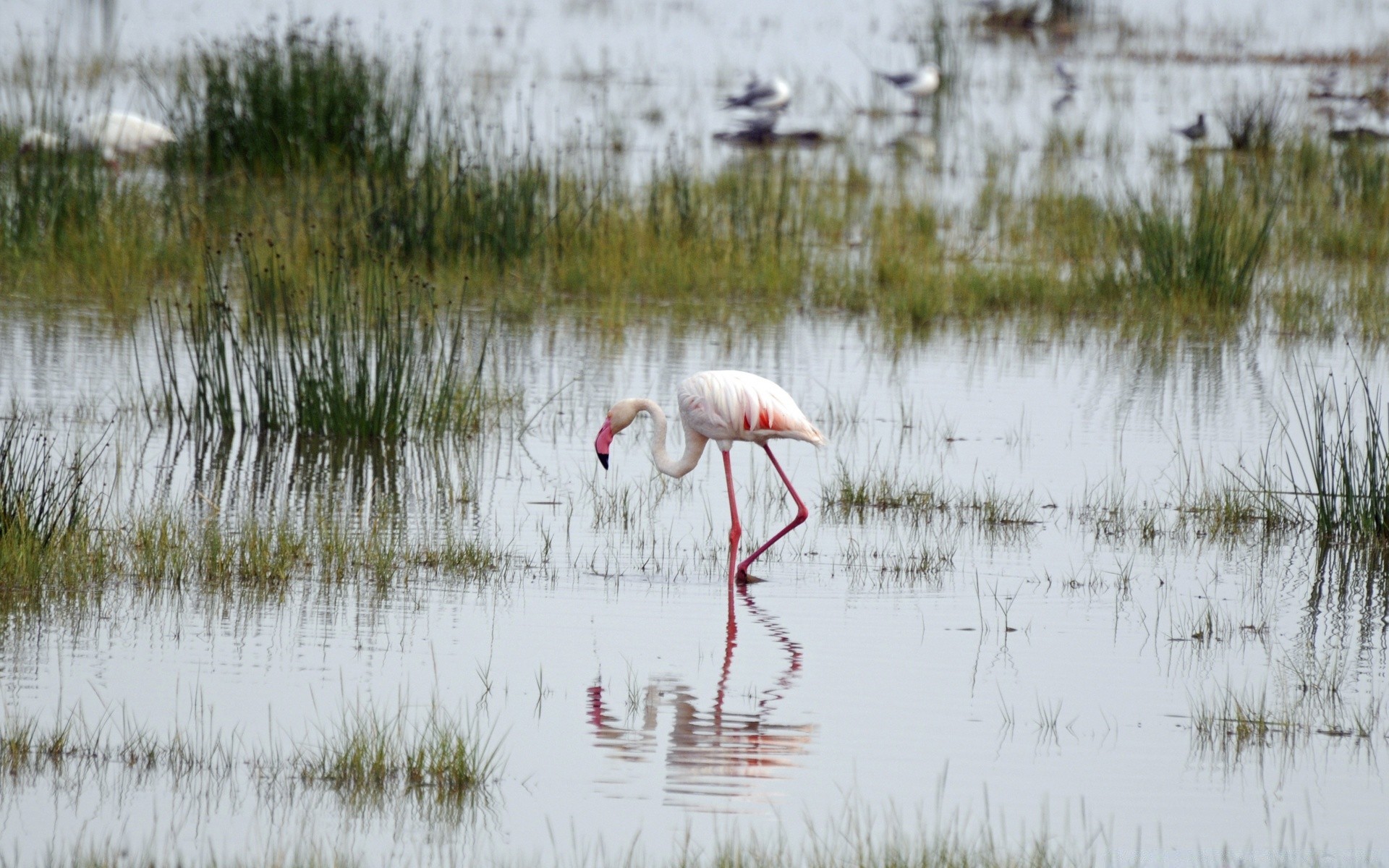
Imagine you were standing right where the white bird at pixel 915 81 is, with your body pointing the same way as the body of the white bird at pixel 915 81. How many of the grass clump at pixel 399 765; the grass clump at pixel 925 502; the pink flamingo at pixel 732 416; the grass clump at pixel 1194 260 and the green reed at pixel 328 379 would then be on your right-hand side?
5

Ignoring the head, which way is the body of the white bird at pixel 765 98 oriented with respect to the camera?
to the viewer's right

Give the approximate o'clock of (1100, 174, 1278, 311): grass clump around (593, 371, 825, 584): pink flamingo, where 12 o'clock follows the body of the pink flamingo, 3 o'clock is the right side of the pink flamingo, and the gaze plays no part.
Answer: The grass clump is roughly at 4 o'clock from the pink flamingo.

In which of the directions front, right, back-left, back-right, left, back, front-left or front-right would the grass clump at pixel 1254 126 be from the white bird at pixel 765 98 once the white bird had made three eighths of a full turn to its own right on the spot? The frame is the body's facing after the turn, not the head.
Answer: back-left

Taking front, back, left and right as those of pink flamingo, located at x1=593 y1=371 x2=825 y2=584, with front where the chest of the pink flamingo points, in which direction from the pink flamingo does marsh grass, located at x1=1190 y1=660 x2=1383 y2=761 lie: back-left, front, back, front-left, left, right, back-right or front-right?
back-left

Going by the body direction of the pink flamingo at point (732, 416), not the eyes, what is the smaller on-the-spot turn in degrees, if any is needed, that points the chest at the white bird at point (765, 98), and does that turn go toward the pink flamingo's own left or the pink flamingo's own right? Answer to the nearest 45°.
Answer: approximately 90° to the pink flamingo's own right

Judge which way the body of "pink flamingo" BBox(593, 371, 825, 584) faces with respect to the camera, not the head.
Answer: to the viewer's left

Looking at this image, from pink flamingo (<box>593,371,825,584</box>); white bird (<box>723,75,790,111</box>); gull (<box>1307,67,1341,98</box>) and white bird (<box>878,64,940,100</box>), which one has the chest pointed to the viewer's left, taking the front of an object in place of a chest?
the pink flamingo

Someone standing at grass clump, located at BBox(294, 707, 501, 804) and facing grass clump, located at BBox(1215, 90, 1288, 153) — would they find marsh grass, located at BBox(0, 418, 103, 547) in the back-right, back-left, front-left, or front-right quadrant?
front-left
